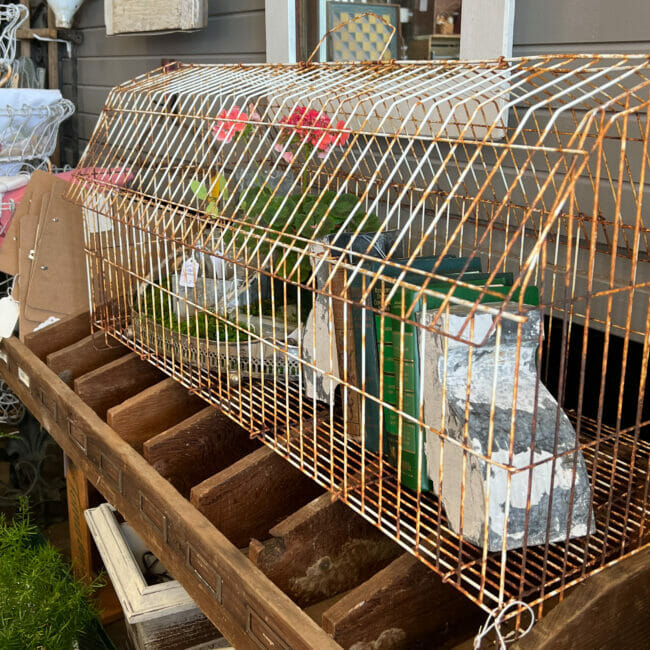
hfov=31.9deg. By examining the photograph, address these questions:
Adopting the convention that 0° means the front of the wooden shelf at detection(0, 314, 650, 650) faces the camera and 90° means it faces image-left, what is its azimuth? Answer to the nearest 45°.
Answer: approximately 45°

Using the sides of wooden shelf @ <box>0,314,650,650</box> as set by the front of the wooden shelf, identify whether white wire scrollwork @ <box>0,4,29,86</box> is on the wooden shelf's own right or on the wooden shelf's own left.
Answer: on the wooden shelf's own right

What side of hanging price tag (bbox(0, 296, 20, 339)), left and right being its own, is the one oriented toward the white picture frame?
front

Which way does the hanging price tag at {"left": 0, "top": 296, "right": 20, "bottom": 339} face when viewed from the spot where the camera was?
facing the viewer

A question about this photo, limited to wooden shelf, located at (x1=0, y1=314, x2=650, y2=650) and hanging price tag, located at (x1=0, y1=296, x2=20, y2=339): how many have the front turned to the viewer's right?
0
